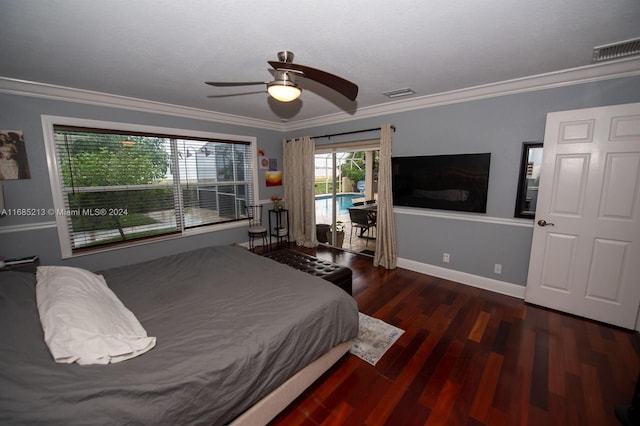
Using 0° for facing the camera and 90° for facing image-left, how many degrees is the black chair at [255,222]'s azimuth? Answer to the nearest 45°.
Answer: approximately 315°

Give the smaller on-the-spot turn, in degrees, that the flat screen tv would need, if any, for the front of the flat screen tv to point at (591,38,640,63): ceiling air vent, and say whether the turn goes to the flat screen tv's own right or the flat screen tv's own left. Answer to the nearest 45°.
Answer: approximately 90° to the flat screen tv's own left

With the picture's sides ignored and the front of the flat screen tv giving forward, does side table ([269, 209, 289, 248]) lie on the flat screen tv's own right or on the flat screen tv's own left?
on the flat screen tv's own right

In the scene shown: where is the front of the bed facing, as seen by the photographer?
facing away from the viewer and to the right of the viewer

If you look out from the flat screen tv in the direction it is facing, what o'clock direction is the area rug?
The area rug is roughly at 11 o'clock from the flat screen tv.

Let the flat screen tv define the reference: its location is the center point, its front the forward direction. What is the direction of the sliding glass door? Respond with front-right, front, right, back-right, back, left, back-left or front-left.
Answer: right

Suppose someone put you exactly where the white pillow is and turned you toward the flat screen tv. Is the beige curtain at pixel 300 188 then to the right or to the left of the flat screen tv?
left

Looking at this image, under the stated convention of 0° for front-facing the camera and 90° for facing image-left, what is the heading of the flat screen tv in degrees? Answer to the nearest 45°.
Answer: approximately 45°

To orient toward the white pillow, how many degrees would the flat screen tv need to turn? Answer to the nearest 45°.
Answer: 0° — it already faces it

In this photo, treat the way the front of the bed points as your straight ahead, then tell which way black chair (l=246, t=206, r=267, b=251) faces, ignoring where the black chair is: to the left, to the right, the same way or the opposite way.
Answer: to the right
